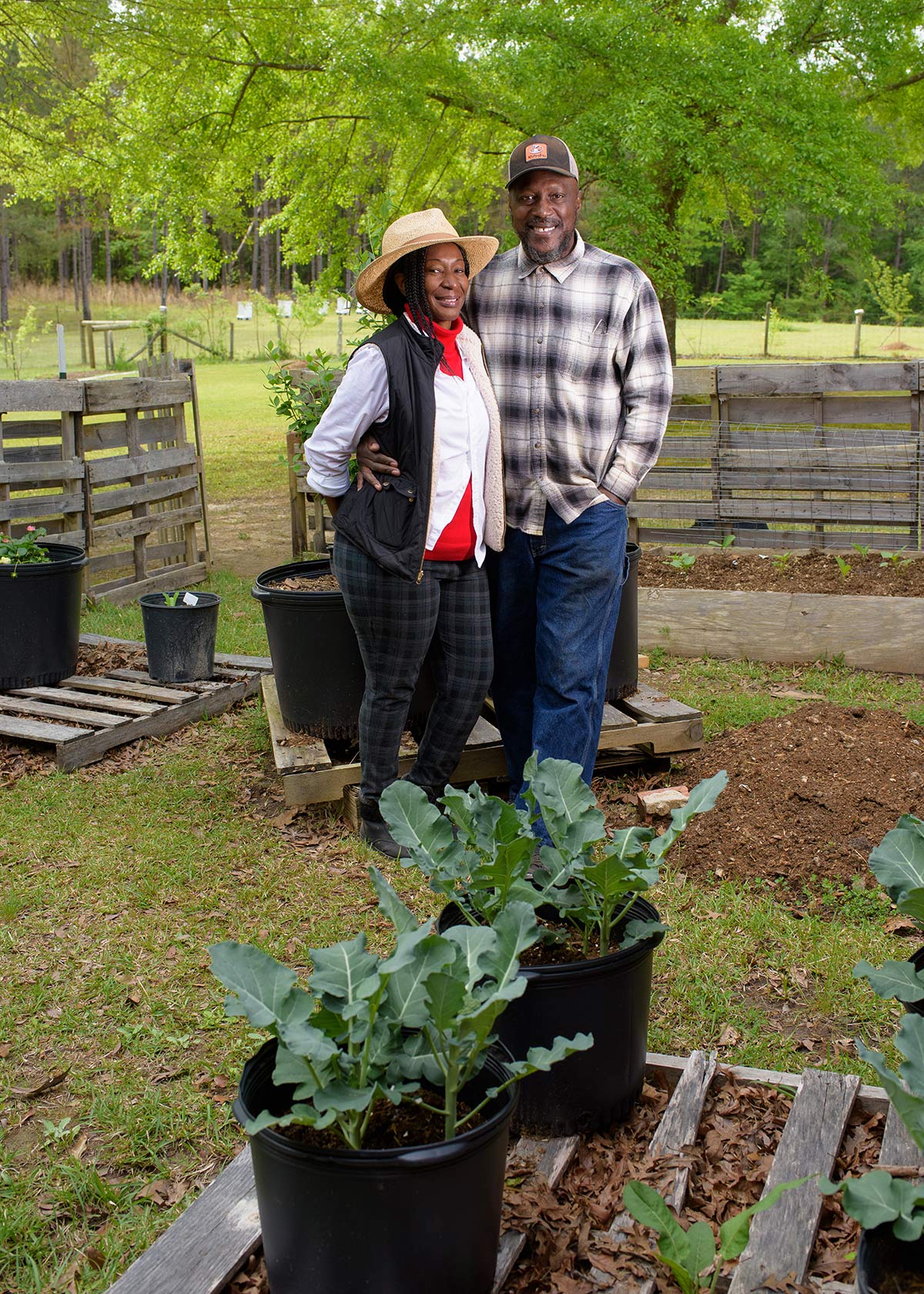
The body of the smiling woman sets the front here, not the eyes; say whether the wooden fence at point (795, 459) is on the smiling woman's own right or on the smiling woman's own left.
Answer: on the smiling woman's own left

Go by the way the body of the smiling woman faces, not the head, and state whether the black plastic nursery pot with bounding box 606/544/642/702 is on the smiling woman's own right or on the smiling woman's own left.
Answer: on the smiling woman's own left

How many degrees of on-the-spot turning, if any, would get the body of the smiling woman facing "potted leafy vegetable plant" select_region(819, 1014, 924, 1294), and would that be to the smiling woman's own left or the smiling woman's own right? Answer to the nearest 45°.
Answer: approximately 45° to the smiling woman's own right

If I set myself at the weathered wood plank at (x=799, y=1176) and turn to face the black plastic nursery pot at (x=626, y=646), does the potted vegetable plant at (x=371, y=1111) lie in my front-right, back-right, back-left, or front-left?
back-left

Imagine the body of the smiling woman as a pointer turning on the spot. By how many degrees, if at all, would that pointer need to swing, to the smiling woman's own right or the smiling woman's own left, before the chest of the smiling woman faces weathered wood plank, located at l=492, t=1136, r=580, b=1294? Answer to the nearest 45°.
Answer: approximately 45° to the smiling woman's own right

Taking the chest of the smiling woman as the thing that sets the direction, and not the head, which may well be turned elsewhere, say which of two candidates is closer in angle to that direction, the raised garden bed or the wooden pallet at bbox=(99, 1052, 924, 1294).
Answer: the wooden pallet

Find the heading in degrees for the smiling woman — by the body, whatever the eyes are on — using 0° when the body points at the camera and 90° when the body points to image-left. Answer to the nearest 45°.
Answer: approximately 315°
